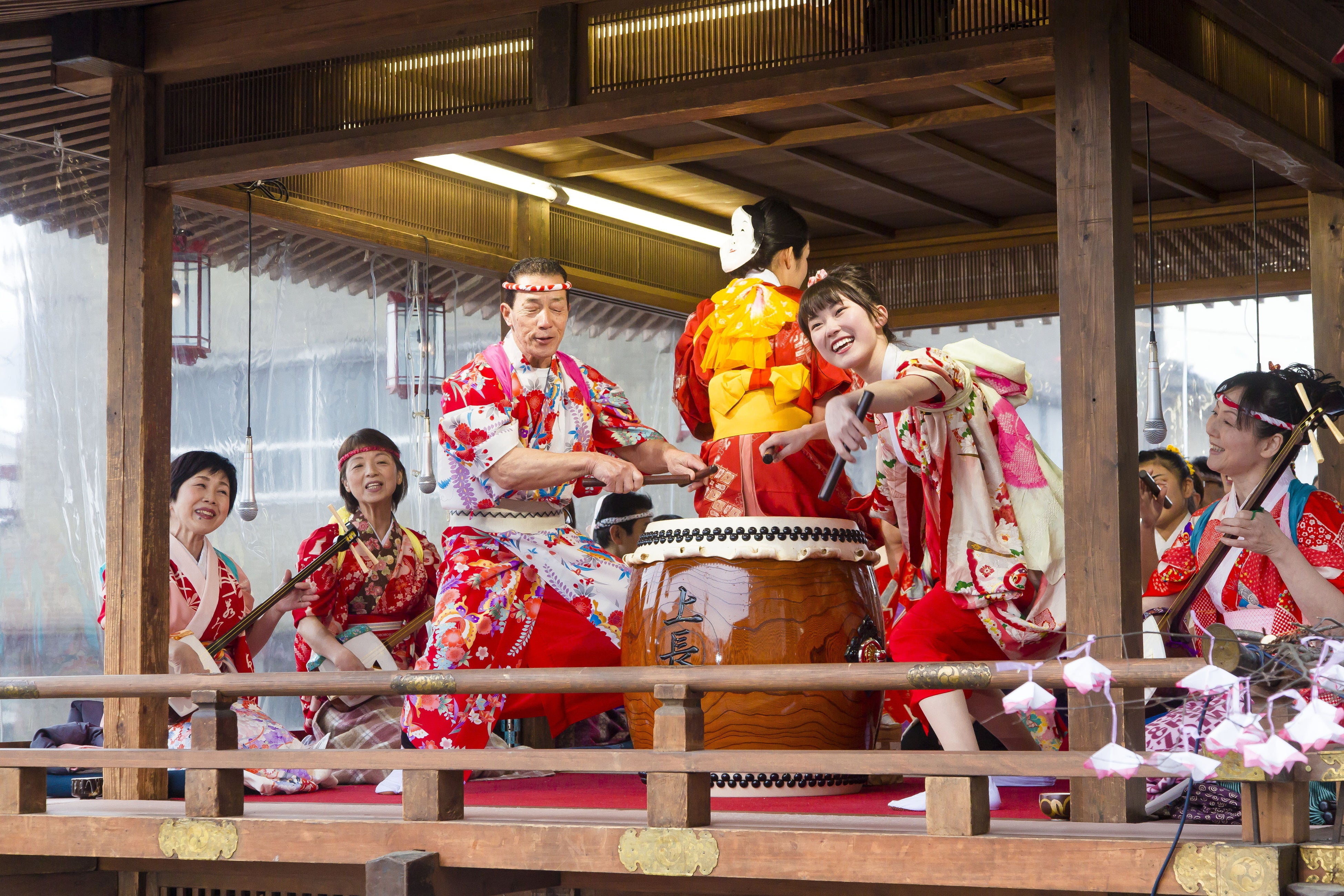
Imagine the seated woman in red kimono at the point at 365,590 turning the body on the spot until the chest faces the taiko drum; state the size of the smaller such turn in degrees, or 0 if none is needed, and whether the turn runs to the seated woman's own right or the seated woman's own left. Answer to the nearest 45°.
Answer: approximately 45° to the seated woman's own left

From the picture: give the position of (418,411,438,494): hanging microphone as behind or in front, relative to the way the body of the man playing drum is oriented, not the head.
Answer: behind

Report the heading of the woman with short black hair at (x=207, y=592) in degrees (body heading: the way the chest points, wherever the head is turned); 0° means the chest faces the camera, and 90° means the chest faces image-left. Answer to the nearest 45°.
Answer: approximately 315°

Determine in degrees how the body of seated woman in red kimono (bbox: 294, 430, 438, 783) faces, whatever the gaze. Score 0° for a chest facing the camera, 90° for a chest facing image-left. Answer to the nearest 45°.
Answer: approximately 0°

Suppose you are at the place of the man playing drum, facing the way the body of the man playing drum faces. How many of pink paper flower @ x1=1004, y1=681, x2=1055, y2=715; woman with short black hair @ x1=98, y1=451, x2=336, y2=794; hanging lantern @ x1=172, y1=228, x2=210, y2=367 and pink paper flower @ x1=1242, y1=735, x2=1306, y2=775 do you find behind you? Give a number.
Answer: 2

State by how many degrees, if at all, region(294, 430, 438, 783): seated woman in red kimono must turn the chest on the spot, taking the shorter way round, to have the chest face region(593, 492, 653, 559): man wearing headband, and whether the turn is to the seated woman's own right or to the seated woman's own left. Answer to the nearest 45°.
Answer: approximately 135° to the seated woman's own left

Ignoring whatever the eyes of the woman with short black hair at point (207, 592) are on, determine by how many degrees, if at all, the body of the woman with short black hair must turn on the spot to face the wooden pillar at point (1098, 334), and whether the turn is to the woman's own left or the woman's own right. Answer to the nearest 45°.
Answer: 0° — they already face it
